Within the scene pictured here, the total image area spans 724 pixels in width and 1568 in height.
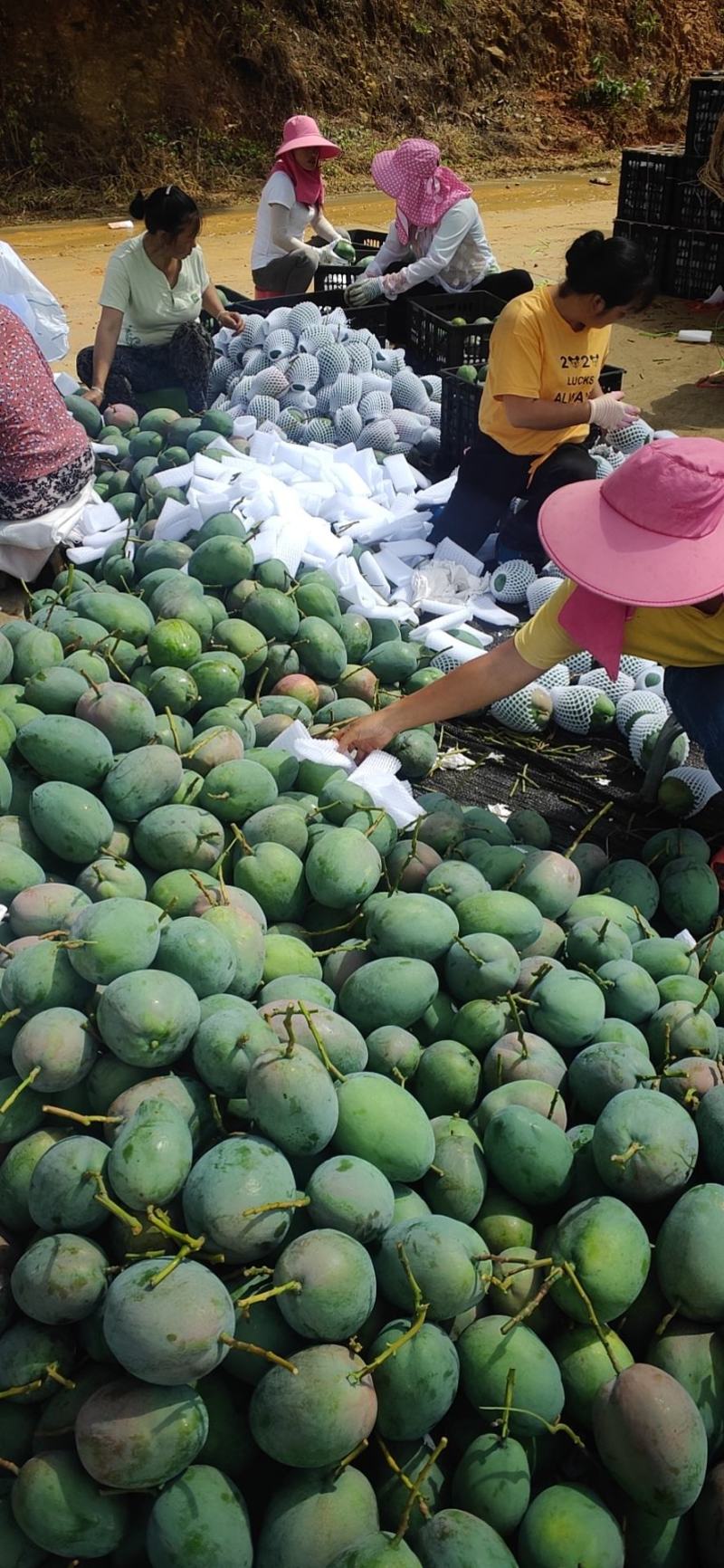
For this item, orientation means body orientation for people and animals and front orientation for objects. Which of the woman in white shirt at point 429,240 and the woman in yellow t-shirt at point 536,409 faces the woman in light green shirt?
the woman in white shirt

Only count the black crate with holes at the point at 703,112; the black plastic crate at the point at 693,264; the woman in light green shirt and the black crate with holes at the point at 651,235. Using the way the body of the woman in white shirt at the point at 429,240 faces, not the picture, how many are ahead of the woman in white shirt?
1

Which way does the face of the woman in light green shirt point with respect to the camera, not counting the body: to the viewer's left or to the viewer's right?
to the viewer's right

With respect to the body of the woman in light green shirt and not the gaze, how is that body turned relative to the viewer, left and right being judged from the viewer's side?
facing the viewer and to the right of the viewer

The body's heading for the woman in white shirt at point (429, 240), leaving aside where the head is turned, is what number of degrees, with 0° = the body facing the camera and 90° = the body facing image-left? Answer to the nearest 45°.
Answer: approximately 45°

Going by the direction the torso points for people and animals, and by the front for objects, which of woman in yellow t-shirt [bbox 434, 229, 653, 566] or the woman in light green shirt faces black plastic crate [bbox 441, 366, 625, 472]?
the woman in light green shirt

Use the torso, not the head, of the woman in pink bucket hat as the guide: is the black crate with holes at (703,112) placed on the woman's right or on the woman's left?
on the woman's left

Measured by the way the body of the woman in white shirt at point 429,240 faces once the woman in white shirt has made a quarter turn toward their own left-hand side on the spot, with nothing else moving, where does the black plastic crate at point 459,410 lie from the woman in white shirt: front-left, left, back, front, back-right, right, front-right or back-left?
front-right

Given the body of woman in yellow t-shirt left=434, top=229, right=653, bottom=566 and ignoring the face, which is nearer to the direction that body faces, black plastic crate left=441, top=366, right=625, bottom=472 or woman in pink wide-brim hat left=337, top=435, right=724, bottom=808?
the woman in pink wide-brim hat

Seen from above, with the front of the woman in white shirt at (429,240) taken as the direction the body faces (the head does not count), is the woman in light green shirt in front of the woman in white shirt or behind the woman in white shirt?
in front
